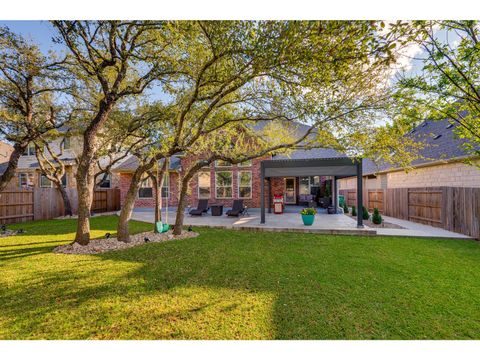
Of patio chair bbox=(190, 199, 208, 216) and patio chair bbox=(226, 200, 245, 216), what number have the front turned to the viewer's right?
0

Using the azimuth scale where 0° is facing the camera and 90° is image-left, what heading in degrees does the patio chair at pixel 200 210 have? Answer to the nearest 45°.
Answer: approximately 45°

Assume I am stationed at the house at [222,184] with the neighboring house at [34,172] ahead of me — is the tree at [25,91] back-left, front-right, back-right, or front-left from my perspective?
front-left

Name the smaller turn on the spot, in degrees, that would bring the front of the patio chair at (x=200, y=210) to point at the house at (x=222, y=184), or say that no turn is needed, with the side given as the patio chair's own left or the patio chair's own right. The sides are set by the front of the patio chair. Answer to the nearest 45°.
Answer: approximately 180°

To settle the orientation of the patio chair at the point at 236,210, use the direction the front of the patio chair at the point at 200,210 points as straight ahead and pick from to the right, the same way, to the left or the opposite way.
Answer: the same way

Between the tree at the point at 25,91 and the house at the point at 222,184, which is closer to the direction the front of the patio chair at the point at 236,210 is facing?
the tree

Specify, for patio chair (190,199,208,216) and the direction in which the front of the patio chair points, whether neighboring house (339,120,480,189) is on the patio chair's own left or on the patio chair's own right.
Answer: on the patio chair's own left

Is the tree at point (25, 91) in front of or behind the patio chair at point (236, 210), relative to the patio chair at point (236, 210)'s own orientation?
in front

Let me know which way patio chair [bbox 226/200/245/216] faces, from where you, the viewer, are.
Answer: facing the viewer and to the left of the viewer
